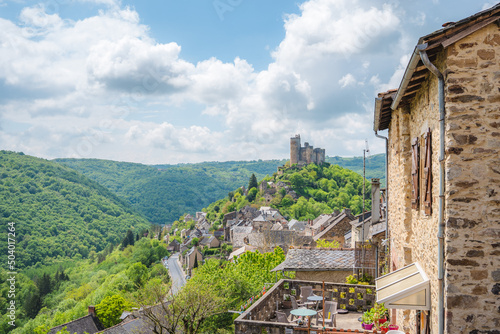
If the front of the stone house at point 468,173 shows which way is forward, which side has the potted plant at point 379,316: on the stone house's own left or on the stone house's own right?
on the stone house's own right

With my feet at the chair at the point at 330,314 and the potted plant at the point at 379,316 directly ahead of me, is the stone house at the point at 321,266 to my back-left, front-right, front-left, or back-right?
back-left

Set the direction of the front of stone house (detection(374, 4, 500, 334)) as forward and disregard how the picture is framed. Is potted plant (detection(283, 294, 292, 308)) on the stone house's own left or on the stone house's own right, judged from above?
on the stone house's own right

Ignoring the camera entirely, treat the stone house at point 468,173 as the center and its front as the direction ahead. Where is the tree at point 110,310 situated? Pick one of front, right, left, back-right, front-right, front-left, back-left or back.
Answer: front-right

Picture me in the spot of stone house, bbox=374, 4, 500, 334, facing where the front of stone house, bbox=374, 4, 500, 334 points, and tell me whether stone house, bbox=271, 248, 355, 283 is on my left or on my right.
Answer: on my right

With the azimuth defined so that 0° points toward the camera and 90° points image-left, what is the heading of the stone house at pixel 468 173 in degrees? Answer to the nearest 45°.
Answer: approximately 90°
